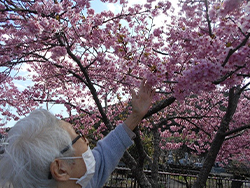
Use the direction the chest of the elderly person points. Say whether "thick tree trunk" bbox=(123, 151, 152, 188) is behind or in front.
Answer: in front

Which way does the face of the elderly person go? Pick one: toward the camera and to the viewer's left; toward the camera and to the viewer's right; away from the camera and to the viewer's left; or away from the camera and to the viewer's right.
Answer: away from the camera and to the viewer's right

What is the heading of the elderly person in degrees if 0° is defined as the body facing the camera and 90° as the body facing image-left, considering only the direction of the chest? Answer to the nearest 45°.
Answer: approximately 225°

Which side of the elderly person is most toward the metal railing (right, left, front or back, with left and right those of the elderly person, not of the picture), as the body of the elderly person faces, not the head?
front
